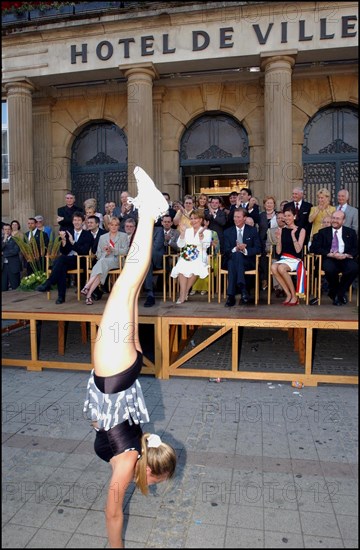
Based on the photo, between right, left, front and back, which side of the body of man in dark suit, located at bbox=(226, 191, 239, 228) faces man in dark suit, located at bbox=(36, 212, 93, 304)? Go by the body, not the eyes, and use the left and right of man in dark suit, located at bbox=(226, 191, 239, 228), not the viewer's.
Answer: right

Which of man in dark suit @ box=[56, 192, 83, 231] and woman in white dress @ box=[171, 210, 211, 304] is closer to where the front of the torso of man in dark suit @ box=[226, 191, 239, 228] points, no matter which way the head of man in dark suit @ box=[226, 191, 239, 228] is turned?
the woman in white dress

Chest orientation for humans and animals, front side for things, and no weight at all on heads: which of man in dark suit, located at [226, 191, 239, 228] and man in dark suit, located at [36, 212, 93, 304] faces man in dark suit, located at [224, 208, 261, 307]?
man in dark suit, located at [226, 191, 239, 228]

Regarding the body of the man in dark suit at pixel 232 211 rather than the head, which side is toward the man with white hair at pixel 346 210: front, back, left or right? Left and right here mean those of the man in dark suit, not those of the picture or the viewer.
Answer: left

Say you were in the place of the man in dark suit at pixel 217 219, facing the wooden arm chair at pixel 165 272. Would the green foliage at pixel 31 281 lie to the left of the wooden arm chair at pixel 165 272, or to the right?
right

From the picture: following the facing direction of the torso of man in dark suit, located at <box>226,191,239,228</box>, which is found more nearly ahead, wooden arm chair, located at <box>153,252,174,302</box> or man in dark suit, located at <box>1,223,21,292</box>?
the wooden arm chair

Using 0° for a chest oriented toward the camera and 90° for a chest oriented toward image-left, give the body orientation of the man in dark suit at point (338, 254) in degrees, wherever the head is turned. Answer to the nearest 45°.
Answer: approximately 0°

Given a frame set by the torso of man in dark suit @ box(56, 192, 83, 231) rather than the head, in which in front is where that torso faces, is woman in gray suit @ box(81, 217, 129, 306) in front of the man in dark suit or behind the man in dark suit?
in front

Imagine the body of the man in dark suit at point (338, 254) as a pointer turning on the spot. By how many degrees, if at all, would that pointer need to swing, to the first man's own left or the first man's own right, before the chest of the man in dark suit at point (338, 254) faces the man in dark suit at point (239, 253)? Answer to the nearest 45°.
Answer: approximately 90° to the first man's own right

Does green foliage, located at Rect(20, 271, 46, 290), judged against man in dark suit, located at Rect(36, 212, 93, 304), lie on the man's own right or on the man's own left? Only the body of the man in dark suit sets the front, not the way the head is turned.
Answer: on the man's own right
